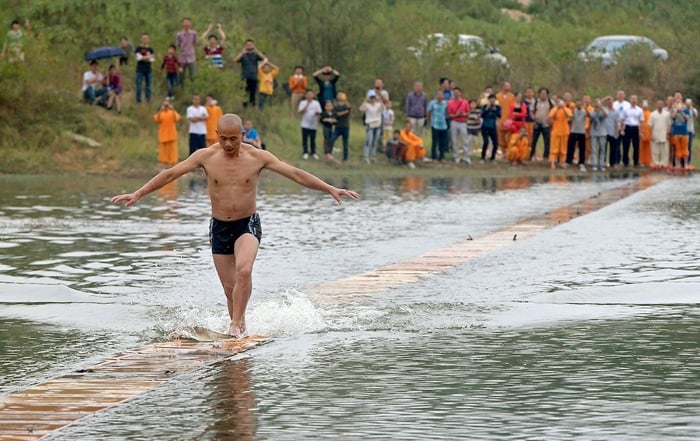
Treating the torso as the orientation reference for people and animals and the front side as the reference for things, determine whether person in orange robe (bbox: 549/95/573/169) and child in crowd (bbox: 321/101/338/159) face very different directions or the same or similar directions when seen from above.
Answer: same or similar directions

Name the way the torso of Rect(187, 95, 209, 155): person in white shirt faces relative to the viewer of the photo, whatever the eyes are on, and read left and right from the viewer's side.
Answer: facing the viewer

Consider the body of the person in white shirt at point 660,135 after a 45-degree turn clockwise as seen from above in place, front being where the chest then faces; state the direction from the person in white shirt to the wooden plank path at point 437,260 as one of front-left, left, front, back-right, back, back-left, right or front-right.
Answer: front-left

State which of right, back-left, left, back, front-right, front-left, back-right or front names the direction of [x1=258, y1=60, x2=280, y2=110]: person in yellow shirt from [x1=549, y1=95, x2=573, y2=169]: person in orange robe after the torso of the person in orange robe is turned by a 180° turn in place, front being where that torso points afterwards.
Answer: left

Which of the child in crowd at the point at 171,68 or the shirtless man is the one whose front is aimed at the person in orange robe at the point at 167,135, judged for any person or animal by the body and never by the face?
the child in crowd

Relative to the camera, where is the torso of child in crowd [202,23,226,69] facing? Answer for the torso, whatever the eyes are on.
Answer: toward the camera

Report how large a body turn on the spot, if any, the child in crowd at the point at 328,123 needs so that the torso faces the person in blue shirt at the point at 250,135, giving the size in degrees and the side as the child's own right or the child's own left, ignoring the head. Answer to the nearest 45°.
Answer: approximately 45° to the child's own right

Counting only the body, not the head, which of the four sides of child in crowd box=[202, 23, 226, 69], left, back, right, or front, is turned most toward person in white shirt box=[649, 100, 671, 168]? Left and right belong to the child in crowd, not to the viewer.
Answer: left

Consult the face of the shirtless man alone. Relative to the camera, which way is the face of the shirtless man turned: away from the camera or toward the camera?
toward the camera

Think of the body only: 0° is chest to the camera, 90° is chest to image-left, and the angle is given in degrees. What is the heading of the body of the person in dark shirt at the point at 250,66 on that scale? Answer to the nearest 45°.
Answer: approximately 0°

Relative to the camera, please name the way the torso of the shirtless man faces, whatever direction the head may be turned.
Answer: toward the camera

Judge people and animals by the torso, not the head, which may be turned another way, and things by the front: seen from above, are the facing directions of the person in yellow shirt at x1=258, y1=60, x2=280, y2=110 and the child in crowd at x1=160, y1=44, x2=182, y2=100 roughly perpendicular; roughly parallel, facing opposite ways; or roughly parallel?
roughly parallel

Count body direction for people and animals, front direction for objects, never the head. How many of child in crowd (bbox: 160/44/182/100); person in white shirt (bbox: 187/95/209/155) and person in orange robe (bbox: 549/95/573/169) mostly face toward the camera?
3

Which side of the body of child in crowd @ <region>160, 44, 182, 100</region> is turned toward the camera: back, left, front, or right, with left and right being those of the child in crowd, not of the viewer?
front

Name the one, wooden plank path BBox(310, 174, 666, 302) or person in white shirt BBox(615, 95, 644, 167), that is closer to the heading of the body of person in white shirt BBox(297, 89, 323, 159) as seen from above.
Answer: the wooden plank path
